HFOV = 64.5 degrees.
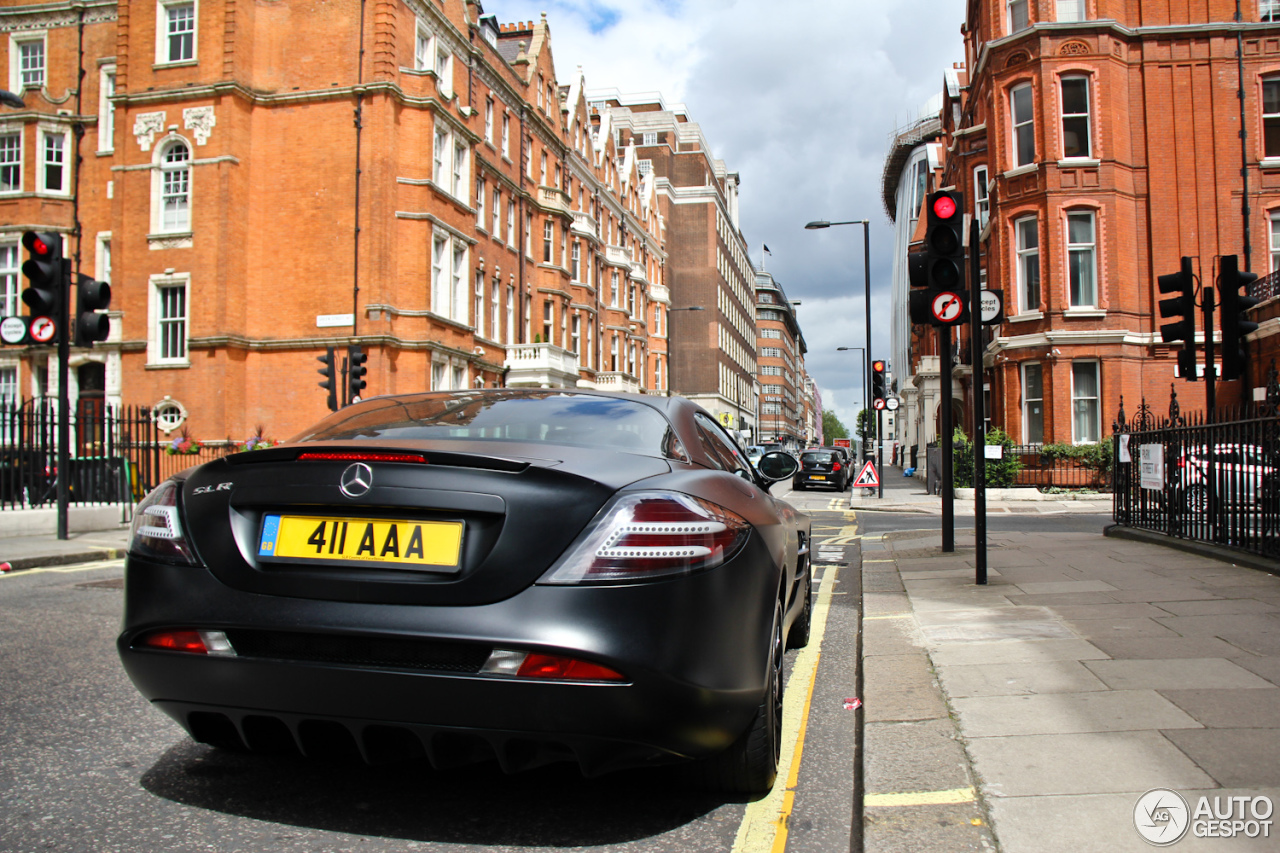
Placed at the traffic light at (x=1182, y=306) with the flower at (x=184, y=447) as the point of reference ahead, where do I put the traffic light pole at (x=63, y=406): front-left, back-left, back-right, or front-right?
front-left

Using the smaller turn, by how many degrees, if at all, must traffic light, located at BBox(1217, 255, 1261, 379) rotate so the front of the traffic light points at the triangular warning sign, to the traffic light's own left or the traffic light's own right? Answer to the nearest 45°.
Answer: approximately 135° to the traffic light's own left

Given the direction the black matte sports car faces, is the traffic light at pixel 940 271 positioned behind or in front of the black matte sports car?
in front

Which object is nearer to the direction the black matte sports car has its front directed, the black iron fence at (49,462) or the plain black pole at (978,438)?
the plain black pole

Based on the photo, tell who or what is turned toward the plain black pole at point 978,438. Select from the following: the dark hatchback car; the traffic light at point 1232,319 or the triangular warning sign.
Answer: the triangular warning sign

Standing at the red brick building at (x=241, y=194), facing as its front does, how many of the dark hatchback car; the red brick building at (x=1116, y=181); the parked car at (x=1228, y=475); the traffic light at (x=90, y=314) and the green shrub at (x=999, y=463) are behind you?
0

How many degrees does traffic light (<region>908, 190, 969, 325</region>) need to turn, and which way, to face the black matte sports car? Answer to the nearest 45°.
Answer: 0° — it already faces it

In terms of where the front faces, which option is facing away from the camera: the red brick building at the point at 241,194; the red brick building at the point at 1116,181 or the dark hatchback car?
the dark hatchback car

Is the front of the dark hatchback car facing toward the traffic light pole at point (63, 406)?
no

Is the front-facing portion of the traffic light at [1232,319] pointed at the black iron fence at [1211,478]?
no

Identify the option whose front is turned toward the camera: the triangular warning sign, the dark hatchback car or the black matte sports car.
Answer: the triangular warning sign

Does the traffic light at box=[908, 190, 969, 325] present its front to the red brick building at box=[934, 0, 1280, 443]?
no

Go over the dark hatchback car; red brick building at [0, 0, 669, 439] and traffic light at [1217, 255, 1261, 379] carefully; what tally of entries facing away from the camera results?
1

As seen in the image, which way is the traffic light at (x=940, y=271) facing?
toward the camera
